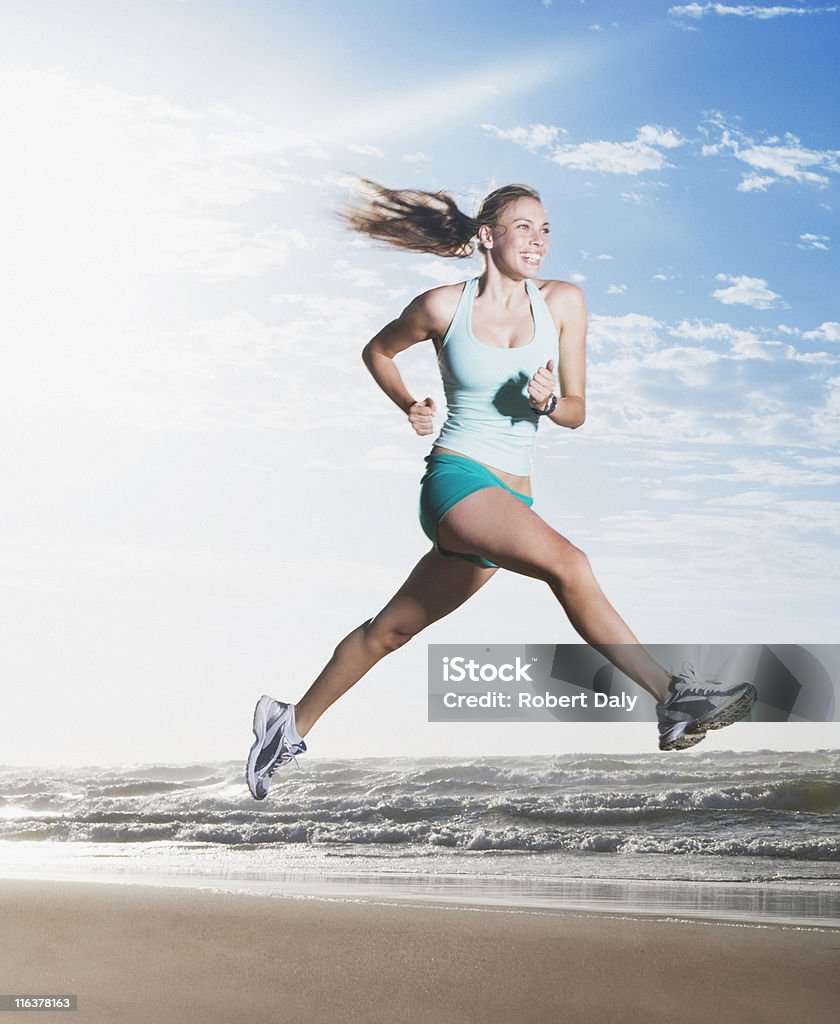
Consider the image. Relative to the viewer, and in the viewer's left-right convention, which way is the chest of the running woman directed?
facing the viewer and to the right of the viewer

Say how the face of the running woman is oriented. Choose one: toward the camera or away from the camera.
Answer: toward the camera
